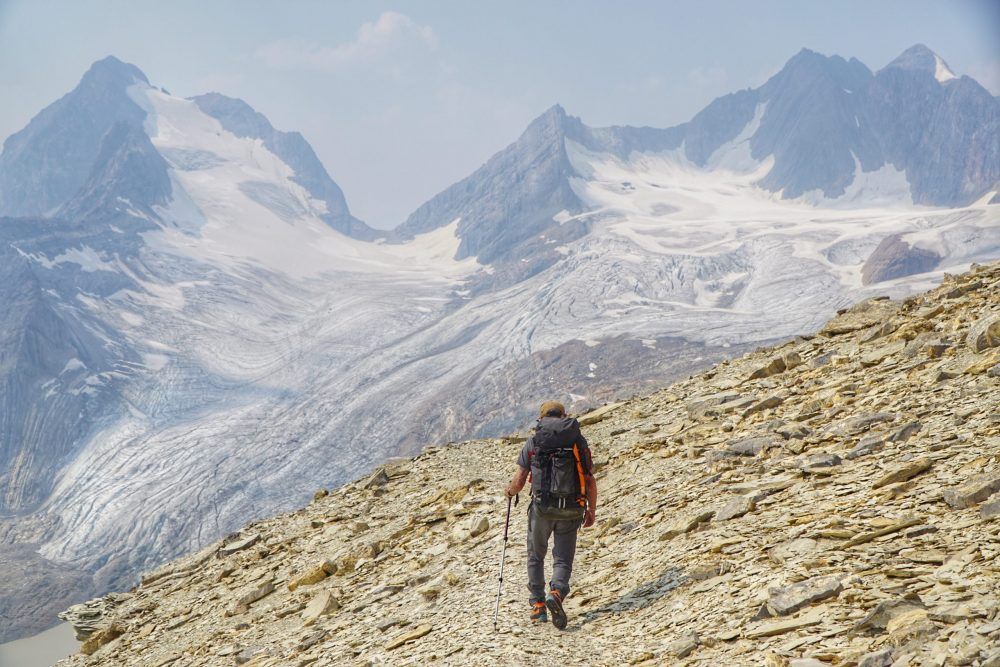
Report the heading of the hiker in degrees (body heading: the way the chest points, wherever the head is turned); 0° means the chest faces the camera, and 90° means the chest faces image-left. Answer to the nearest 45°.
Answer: approximately 180°

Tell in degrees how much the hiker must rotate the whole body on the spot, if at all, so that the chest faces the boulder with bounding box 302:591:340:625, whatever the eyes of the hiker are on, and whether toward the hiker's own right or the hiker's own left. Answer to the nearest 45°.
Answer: approximately 45° to the hiker's own left

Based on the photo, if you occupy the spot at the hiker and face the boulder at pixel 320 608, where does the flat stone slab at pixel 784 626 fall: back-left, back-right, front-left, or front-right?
back-left

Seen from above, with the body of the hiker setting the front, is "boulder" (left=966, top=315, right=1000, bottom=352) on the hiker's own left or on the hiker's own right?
on the hiker's own right

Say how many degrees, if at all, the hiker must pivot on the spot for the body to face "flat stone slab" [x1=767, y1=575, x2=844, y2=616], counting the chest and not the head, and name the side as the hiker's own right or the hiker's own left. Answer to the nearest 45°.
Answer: approximately 135° to the hiker's own right

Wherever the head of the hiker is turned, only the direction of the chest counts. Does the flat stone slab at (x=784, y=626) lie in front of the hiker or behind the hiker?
behind
